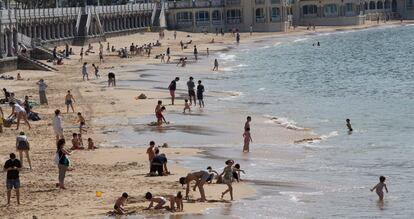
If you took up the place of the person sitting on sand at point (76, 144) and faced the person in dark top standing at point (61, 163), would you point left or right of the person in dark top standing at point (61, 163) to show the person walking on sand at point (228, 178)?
left

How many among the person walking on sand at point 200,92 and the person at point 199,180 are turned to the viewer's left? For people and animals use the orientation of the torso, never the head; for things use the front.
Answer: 1

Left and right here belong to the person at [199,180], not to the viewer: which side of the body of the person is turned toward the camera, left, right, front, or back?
left

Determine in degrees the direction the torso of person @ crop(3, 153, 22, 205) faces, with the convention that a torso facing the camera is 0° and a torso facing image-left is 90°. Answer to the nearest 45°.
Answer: approximately 0°

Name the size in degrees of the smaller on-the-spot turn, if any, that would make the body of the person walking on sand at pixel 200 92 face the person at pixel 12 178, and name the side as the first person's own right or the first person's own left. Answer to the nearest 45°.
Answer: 0° — they already face them

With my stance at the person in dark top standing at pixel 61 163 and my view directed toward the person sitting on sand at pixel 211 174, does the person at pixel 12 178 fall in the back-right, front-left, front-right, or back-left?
back-right

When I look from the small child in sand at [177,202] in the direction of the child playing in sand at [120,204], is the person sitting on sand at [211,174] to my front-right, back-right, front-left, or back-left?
back-right

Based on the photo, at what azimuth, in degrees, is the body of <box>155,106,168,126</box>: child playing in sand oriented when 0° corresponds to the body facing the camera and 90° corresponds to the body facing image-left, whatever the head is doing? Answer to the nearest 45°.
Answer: approximately 315°

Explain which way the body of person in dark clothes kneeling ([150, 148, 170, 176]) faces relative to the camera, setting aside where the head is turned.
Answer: away from the camera

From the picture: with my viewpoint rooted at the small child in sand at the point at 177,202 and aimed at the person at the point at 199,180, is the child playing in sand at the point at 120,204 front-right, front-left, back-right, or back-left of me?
back-left
